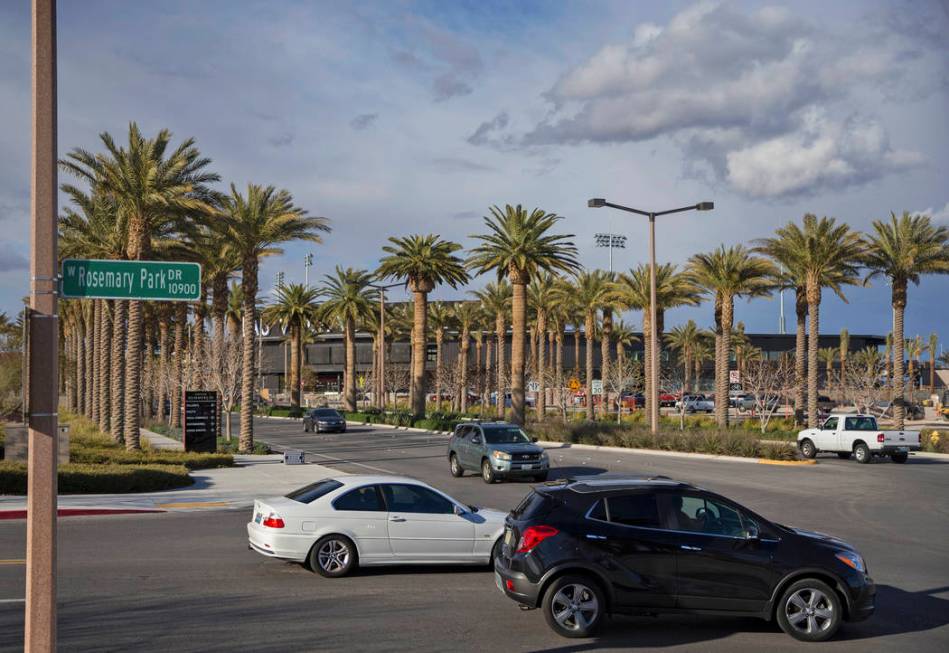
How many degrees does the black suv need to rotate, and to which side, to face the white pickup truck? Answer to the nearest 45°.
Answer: approximately 90° to its left

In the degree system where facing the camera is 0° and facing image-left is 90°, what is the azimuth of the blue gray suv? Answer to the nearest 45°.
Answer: approximately 315°

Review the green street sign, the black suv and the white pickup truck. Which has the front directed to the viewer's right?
the black suv

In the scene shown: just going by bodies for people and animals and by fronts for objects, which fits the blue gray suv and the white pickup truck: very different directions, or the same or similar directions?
very different directions

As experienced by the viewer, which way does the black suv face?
facing to the right of the viewer

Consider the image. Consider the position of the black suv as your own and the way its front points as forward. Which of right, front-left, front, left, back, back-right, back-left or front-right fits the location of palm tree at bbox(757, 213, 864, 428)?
left

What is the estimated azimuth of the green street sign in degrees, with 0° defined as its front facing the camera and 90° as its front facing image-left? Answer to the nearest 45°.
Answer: approximately 0°

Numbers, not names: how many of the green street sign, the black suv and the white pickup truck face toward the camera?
1

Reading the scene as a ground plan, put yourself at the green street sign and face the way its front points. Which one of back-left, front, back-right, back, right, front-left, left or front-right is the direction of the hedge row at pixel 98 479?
back

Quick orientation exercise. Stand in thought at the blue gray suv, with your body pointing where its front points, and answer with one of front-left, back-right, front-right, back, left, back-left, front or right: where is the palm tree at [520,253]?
back-left

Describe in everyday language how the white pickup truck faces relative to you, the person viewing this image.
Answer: facing away from the viewer and to the left of the viewer

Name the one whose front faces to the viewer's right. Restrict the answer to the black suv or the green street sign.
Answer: the black suv
